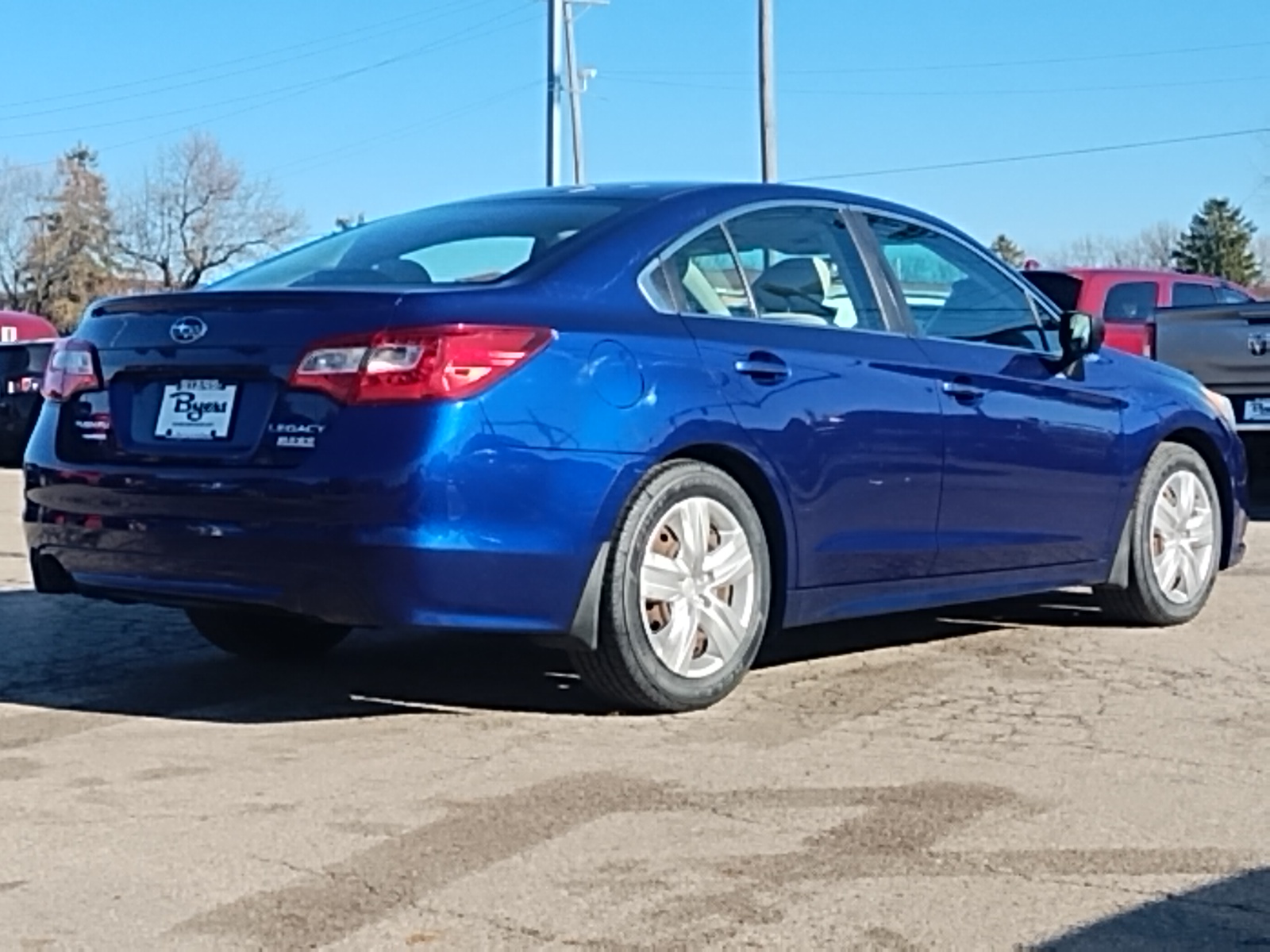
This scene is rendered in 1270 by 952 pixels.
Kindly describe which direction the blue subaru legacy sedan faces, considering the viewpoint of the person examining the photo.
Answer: facing away from the viewer and to the right of the viewer

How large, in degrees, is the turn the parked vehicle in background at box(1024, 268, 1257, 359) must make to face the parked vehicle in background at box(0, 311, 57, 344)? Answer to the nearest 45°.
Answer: approximately 135° to its left

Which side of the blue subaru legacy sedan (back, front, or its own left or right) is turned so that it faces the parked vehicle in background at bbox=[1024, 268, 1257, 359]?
front

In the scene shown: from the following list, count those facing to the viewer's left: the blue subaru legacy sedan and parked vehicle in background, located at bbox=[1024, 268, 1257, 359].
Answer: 0

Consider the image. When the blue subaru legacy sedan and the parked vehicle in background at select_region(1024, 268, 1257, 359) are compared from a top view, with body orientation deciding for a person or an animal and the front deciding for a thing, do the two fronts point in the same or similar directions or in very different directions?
same or similar directions

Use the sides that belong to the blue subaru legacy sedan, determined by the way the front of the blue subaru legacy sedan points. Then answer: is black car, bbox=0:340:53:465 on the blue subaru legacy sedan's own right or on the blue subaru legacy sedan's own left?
on the blue subaru legacy sedan's own left

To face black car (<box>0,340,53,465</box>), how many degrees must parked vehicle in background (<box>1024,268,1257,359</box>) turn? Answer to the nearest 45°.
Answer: approximately 135° to its left
